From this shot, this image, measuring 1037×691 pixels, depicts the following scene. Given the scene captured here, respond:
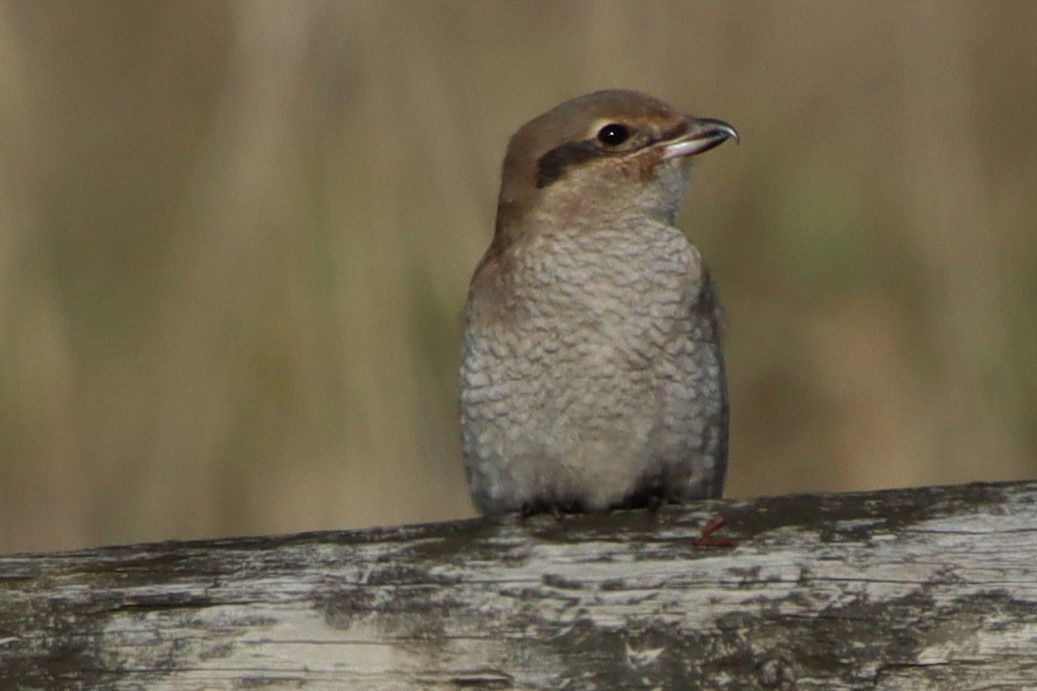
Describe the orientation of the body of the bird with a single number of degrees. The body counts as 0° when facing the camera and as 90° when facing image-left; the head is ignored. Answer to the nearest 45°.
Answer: approximately 0°
